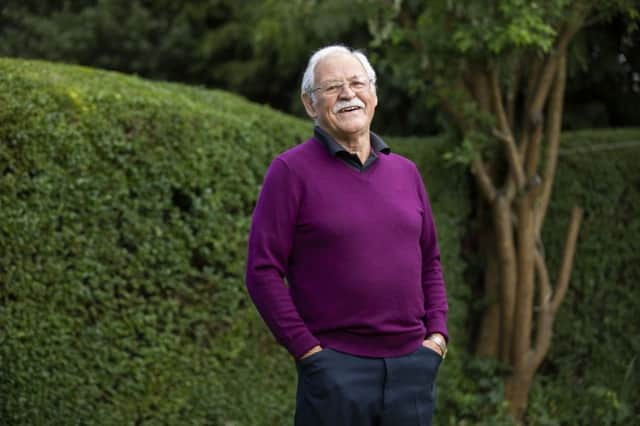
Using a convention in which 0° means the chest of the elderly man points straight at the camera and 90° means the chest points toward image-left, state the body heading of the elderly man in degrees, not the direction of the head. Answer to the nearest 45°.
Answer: approximately 315°
